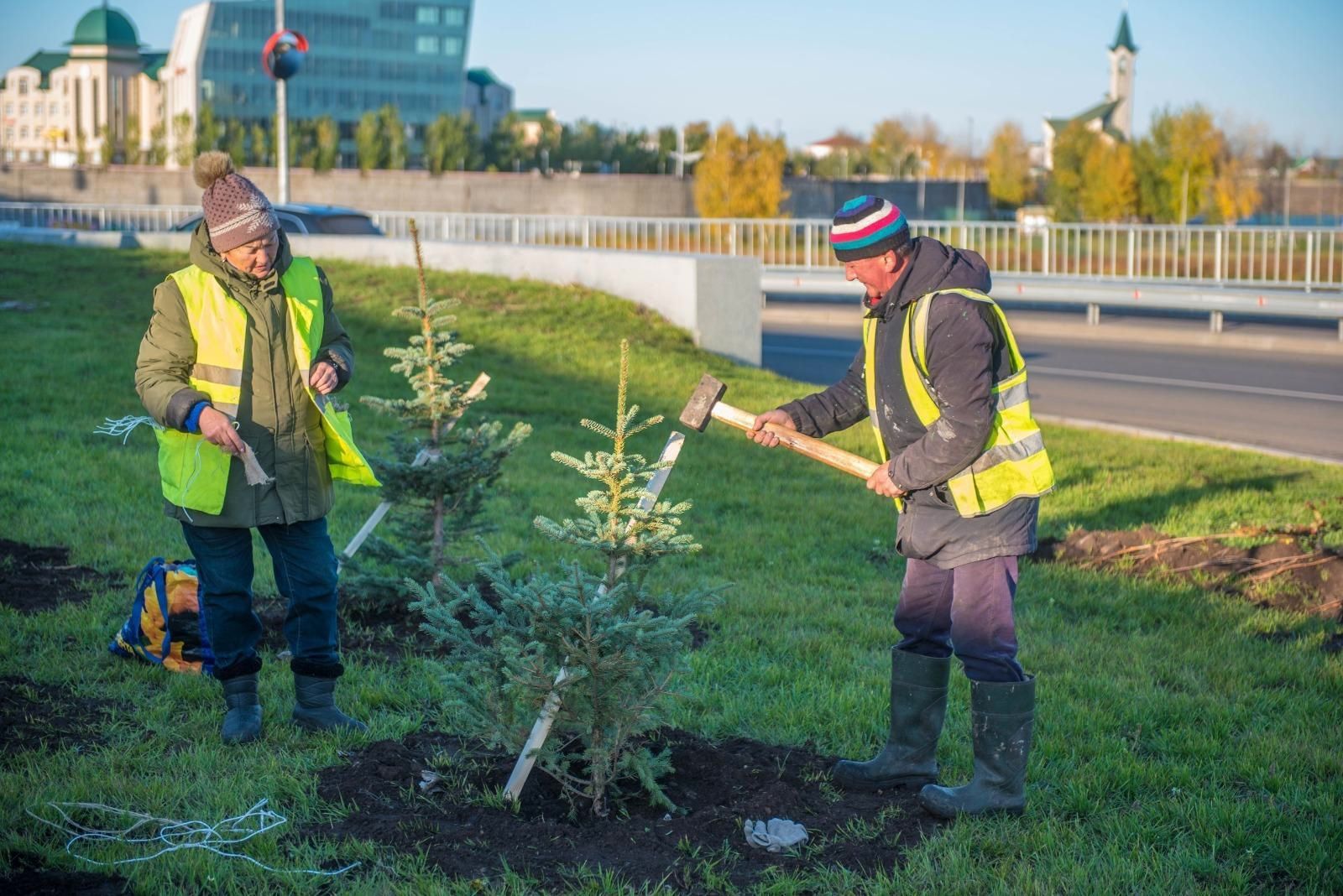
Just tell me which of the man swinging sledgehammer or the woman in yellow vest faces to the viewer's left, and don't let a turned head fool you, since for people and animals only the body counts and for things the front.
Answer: the man swinging sledgehammer

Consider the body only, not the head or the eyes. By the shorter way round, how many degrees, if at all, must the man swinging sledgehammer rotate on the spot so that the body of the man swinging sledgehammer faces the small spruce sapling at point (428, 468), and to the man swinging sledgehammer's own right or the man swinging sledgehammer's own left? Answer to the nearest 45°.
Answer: approximately 45° to the man swinging sledgehammer's own right

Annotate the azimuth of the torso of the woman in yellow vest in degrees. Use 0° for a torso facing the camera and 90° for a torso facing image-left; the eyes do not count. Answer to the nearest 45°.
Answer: approximately 315°

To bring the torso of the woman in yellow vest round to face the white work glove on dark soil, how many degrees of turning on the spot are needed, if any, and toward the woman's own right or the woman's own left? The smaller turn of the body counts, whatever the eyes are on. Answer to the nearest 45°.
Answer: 0° — they already face it

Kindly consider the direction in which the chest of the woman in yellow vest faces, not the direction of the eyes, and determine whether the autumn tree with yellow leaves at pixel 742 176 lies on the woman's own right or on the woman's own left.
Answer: on the woman's own left

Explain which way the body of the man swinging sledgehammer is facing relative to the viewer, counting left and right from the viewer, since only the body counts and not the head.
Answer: facing to the left of the viewer

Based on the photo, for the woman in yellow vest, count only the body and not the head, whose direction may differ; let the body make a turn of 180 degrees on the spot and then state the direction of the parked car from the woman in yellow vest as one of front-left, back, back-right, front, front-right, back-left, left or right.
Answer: front-right

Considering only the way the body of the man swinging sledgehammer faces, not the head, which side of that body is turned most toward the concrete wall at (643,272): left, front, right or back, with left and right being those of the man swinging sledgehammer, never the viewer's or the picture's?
right

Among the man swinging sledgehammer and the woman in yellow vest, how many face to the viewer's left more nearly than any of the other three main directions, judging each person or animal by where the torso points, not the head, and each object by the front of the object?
1
